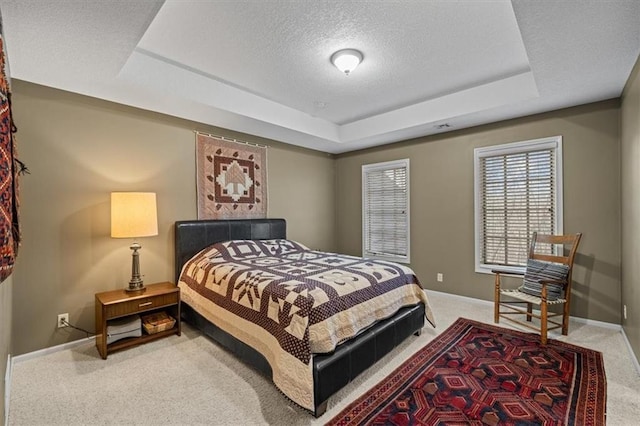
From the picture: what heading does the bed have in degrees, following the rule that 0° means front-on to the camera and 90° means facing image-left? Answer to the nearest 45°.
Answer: approximately 315°

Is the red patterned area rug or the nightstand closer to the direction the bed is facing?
the red patterned area rug

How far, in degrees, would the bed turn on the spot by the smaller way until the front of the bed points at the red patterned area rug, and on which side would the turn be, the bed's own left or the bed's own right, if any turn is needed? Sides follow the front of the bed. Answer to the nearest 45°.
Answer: approximately 45° to the bed's own left

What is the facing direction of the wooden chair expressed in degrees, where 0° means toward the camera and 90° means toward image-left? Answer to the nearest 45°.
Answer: approximately 45°

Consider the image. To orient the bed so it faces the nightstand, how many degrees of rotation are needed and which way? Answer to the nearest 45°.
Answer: approximately 135° to its right
